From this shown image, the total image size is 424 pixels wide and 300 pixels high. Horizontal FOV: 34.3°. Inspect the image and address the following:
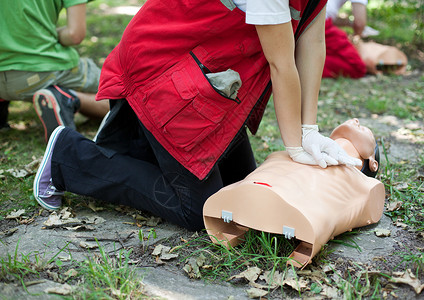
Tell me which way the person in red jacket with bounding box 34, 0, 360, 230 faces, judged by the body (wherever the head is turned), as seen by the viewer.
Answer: to the viewer's right

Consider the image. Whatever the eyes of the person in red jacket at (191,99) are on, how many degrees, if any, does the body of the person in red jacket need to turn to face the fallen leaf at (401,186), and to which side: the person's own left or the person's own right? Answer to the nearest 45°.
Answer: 0° — they already face it

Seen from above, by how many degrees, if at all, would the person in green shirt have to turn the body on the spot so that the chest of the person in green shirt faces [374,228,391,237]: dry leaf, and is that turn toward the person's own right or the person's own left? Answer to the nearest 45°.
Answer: approximately 90° to the person's own right

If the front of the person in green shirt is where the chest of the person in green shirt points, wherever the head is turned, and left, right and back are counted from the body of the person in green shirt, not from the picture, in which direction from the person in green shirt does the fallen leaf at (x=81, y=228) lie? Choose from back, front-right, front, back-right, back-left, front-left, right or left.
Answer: back-right

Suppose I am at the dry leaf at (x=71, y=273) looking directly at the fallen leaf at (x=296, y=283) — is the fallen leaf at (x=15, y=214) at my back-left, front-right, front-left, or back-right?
back-left

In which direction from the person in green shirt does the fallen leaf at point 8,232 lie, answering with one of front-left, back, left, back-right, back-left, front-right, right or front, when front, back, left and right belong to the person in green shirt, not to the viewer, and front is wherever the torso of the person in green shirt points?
back-right

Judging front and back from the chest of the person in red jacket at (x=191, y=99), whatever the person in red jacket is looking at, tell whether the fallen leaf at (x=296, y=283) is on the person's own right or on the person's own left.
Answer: on the person's own right

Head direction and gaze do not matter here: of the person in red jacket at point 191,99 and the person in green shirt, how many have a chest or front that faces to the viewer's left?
0

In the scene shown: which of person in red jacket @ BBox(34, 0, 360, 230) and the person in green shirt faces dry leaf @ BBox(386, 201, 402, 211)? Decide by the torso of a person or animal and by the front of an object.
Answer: the person in red jacket

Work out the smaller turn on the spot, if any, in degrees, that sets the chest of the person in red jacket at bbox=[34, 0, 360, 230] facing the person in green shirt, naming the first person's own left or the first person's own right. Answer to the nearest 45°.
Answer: approximately 135° to the first person's own left
